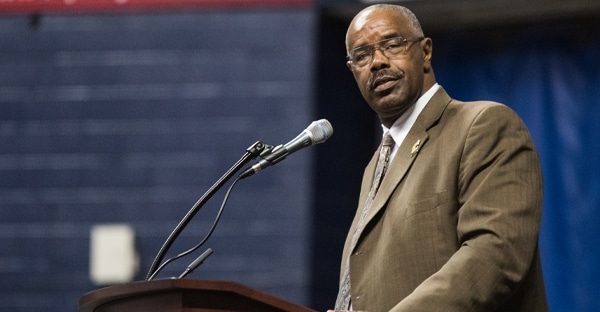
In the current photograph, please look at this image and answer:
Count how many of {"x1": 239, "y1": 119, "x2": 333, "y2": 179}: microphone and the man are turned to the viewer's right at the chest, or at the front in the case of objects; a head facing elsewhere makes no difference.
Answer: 1

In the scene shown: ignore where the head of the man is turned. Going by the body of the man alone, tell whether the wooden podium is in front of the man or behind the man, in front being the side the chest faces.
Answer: in front

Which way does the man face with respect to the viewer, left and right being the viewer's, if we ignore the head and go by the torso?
facing the viewer and to the left of the viewer

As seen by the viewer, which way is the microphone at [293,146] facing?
to the viewer's right

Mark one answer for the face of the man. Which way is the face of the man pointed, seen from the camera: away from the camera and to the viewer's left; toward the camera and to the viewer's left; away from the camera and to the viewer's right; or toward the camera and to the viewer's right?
toward the camera and to the viewer's left
